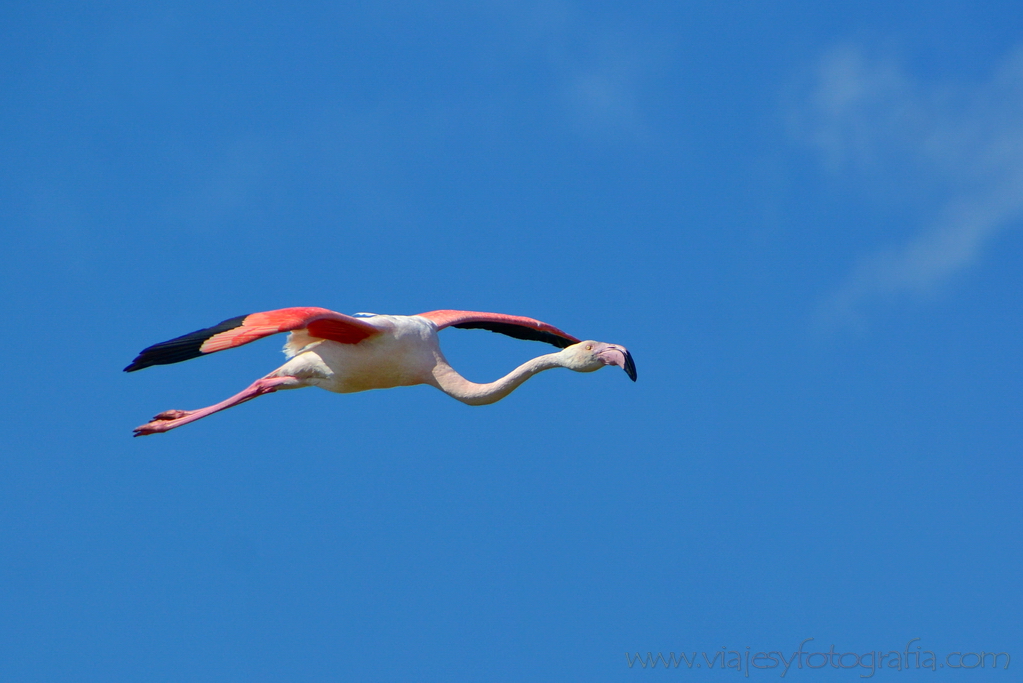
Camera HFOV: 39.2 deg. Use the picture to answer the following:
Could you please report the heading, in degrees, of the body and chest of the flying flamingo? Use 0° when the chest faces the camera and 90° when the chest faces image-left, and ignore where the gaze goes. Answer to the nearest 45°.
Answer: approximately 315°
